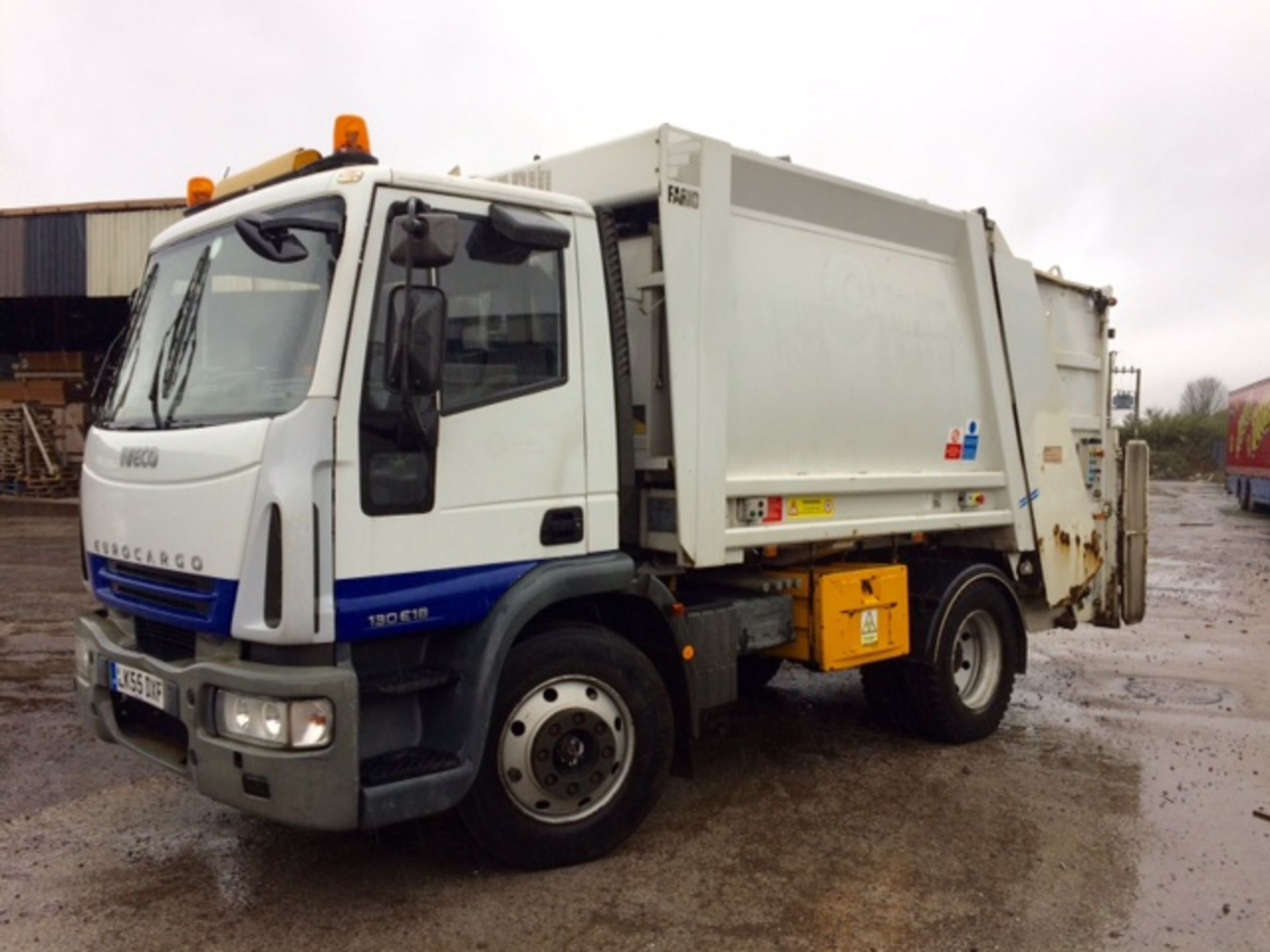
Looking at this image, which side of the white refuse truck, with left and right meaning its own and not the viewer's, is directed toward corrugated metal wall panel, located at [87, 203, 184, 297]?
right

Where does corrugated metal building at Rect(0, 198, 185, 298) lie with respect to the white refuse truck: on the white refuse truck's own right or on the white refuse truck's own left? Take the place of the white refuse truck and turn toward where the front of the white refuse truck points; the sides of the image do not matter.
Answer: on the white refuse truck's own right

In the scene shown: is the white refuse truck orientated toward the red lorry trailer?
no

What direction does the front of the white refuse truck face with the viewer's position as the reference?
facing the viewer and to the left of the viewer

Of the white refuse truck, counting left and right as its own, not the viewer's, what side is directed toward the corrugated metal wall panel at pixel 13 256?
right
